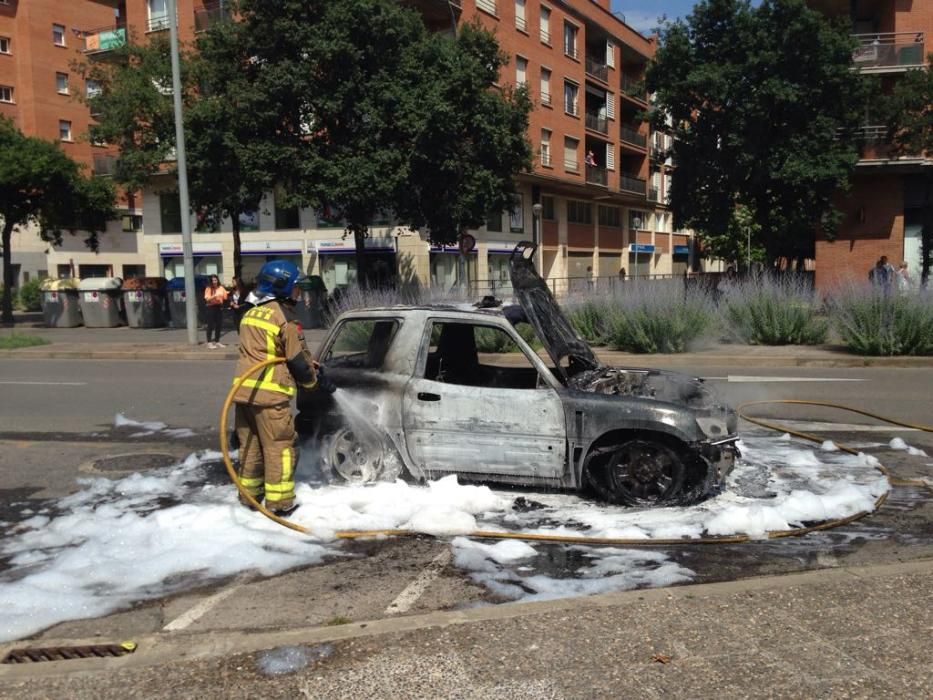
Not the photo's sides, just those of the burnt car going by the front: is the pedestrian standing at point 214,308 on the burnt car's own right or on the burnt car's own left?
on the burnt car's own left

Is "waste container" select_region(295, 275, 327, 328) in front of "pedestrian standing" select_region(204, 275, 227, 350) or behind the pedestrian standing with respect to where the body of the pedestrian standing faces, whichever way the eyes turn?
behind

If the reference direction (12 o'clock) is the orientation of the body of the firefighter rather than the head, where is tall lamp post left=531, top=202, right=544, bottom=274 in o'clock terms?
The tall lamp post is roughly at 11 o'clock from the firefighter.

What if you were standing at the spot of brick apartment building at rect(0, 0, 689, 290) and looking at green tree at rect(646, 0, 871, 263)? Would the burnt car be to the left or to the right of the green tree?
right

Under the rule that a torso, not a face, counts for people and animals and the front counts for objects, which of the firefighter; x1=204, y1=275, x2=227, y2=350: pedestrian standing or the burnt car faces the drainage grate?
the pedestrian standing

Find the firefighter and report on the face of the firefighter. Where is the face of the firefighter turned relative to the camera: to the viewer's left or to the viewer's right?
to the viewer's right

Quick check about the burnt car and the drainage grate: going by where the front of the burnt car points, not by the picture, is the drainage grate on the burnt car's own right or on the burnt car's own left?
on the burnt car's own right

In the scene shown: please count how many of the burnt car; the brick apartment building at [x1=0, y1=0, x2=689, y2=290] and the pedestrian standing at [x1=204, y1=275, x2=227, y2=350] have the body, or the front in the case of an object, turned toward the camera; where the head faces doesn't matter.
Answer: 2

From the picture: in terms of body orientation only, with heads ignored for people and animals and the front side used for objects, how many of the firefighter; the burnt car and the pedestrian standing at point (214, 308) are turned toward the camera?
1

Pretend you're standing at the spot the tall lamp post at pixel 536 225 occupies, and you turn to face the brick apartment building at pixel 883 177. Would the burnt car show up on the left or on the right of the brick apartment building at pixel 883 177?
right

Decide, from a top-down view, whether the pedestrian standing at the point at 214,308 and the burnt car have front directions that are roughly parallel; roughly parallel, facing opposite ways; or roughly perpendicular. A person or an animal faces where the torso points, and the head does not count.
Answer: roughly perpendicular

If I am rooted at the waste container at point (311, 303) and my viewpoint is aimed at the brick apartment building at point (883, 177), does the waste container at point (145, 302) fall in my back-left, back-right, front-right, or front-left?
back-left

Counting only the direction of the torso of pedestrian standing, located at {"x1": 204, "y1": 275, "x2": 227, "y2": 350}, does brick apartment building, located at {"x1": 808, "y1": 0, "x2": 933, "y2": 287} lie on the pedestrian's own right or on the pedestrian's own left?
on the pedestrian's own left

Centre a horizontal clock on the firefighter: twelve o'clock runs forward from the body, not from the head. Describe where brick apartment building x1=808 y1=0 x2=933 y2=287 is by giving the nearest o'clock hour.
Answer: The brick apartment building is roughly at 12 o'clock from the firefighter.

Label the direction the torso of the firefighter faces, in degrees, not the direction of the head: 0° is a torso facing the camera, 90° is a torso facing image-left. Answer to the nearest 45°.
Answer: approximately 225°

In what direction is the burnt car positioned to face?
to the viewer's right

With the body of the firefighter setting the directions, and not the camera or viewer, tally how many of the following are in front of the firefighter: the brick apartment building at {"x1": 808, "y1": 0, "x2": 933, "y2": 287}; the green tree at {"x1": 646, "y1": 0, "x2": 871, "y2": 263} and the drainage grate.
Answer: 2

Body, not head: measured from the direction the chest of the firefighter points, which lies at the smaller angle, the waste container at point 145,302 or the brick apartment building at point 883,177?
the brick apartment building

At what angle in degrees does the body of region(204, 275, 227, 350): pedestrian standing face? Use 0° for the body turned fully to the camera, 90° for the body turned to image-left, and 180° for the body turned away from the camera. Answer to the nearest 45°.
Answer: approximately 0°
